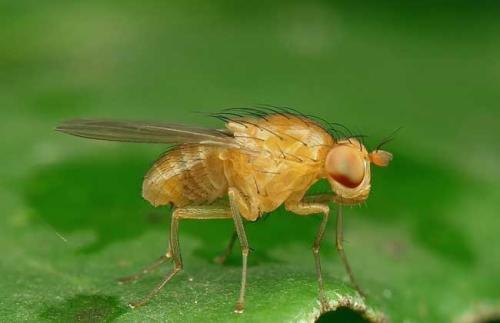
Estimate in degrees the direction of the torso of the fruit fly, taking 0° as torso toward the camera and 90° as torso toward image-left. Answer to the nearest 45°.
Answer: approximately 270°
